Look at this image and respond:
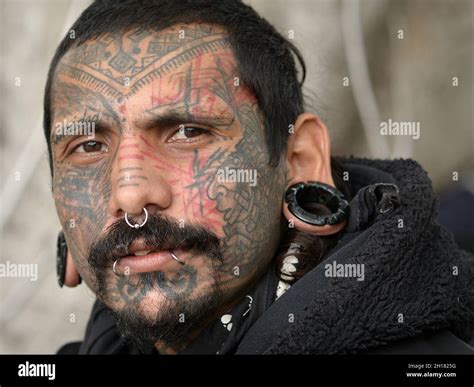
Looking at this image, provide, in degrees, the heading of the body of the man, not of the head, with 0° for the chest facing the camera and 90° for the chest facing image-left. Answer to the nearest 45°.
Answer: approximately 45°

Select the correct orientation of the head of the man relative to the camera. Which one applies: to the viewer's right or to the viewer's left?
to the viewer's left
